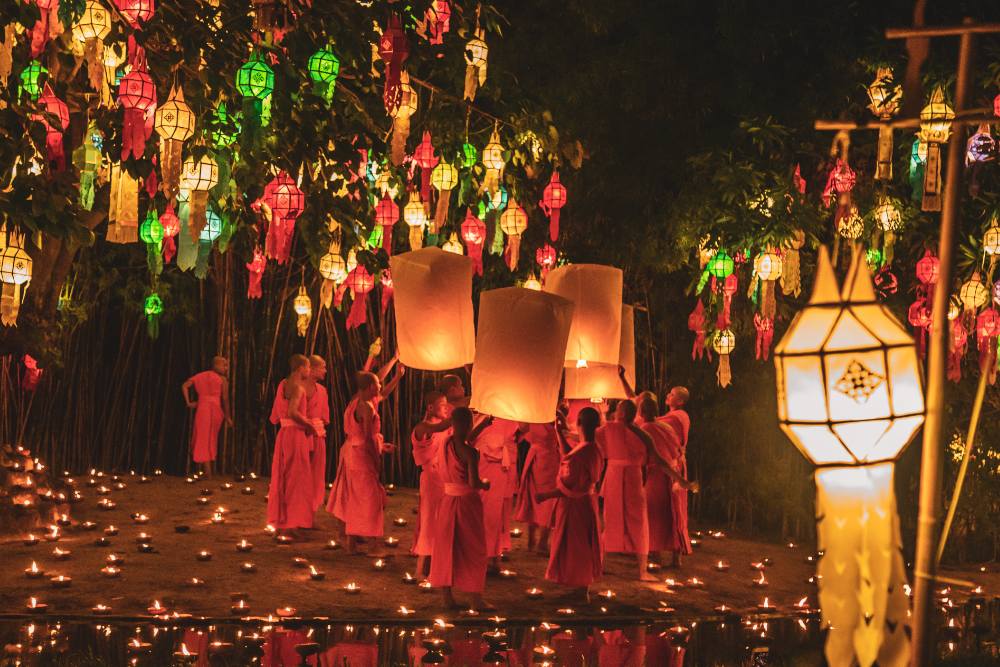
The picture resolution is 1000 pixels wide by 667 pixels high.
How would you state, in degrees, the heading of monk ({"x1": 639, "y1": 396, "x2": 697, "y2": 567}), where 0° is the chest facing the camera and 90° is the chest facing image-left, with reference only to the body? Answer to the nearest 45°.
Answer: approximately 180°

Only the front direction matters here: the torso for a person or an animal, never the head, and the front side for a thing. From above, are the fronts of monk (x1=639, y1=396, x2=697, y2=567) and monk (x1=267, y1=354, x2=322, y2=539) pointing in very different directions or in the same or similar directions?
very different directions

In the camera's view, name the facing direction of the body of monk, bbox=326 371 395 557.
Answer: to the viewer's right

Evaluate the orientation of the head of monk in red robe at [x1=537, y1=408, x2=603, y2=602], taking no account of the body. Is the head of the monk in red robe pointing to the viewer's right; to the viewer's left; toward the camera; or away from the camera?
away from the camera

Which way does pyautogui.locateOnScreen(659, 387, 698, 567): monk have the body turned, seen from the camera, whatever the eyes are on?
to the viewer's left

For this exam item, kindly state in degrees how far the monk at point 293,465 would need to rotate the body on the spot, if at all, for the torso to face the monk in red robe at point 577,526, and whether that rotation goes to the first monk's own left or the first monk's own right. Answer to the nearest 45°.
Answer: approximately 45° to the first monk's own right

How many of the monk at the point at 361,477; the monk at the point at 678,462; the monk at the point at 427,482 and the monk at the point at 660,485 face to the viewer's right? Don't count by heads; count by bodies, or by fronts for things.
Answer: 2

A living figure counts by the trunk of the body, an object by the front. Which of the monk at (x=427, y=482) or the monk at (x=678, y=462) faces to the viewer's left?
the monk at (x=678, y=462)
